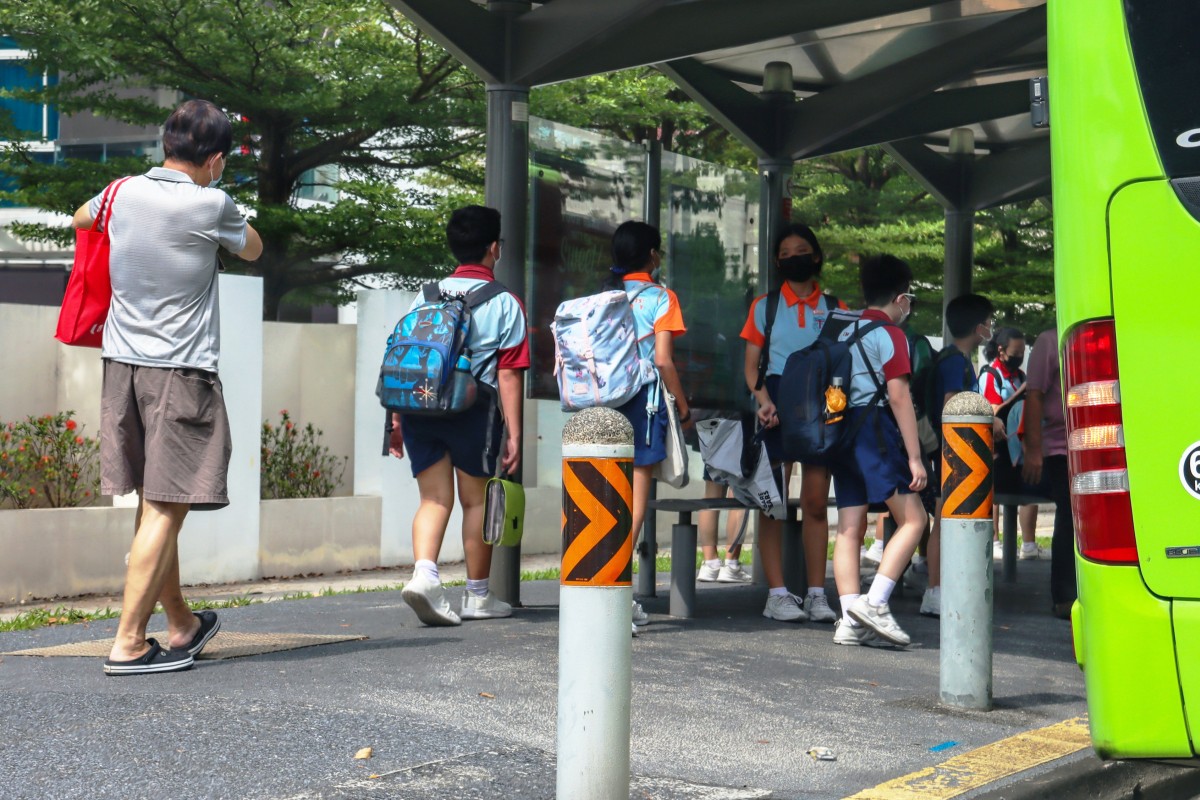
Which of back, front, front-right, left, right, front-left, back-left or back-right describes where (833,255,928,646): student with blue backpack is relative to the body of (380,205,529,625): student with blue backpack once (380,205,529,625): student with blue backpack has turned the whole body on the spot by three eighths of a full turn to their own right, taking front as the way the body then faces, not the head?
left

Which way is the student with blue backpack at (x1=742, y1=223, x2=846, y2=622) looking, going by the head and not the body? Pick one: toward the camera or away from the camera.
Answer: toward the camera

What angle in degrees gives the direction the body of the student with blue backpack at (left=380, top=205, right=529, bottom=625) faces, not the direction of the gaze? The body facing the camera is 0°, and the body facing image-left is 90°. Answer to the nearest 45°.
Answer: approximately 225°

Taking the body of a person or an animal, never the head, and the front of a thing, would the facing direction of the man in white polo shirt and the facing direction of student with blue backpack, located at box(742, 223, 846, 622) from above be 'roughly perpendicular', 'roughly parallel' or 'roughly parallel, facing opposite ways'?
roughly parallel, facing opposite ways

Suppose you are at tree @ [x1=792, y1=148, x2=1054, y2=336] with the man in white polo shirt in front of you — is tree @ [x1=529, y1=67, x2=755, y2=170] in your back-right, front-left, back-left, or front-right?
front-right

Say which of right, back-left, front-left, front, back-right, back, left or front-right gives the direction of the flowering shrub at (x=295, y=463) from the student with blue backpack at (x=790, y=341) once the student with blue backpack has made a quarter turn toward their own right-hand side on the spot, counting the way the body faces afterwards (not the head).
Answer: front-right

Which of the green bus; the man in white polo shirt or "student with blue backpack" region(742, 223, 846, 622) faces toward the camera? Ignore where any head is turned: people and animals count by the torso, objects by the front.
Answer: the student with blue backpack

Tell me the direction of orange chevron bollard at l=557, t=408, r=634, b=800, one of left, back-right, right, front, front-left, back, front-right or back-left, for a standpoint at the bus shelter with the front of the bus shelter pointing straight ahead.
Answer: front-right

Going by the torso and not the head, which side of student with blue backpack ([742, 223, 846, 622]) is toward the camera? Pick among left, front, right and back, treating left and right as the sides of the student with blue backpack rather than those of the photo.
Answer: front

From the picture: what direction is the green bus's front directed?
away from the camera

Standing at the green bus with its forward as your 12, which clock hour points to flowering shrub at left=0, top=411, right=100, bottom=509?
The flowering shrub is roughly at 10 o'clock from the green bus.

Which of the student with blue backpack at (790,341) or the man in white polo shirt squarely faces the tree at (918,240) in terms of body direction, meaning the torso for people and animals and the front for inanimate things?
the man in white polo shirt

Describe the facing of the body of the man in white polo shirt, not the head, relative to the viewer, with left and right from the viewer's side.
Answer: facing away from the viewer and to the right of the viewer

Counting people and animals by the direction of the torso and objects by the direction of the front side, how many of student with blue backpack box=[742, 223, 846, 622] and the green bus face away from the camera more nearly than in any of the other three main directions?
1

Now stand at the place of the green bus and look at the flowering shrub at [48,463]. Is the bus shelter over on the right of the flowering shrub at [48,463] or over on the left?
right

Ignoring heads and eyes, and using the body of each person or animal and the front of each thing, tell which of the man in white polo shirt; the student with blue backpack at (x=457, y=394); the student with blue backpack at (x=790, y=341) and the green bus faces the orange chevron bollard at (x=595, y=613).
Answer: the student with blue backpack at (x=790, y=341)

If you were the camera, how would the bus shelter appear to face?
facing the viewer and to the right of the viewer

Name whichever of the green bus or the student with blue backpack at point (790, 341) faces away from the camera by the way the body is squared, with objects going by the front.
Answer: the green bus

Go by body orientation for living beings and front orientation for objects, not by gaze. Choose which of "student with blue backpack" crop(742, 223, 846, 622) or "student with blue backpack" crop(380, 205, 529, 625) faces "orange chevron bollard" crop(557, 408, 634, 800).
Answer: "student with blue backpack" crop(742, 223, 846, 622)
